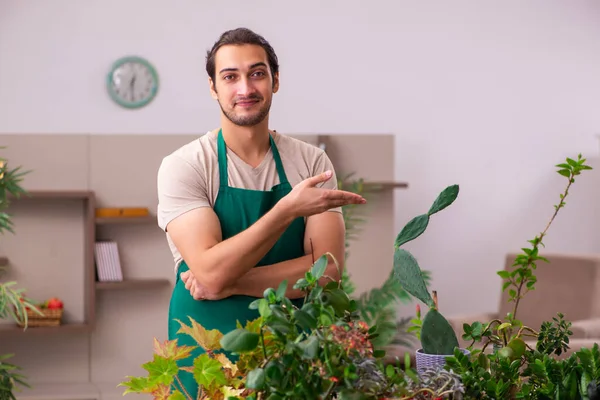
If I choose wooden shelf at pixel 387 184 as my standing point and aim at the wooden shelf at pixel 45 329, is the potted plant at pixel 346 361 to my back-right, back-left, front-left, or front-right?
front-left

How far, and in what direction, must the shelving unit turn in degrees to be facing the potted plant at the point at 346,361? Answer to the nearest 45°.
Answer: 0° — it already faces it

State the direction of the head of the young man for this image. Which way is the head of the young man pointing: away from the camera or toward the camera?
toward the camera

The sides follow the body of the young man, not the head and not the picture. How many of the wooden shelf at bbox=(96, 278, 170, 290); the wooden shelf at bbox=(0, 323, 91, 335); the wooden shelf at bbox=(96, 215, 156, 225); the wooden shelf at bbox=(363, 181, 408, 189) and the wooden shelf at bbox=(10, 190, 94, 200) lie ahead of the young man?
0

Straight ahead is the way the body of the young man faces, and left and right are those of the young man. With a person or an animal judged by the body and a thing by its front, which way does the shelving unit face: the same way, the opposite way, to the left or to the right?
the same way

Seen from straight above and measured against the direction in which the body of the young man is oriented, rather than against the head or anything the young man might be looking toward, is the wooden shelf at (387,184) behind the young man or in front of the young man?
behind

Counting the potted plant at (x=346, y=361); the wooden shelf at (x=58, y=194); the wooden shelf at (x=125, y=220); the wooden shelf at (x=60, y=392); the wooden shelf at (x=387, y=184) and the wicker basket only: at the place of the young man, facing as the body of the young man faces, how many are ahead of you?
1

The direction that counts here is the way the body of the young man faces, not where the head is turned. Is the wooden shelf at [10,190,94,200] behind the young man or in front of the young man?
behind

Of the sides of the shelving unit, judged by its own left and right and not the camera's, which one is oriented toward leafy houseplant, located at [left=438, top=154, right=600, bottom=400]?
front

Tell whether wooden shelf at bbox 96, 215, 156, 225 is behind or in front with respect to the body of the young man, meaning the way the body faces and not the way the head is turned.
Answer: behind

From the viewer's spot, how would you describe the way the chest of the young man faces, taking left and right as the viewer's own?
facing the viewer

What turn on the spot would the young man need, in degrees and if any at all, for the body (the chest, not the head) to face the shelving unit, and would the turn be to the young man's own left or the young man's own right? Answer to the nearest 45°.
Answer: approximately 180°

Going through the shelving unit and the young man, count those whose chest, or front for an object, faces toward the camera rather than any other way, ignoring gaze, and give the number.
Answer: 2

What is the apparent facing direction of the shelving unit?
toward the camera

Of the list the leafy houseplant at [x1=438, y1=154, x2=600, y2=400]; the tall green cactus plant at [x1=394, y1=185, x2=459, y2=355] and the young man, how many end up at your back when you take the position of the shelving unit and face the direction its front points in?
0
